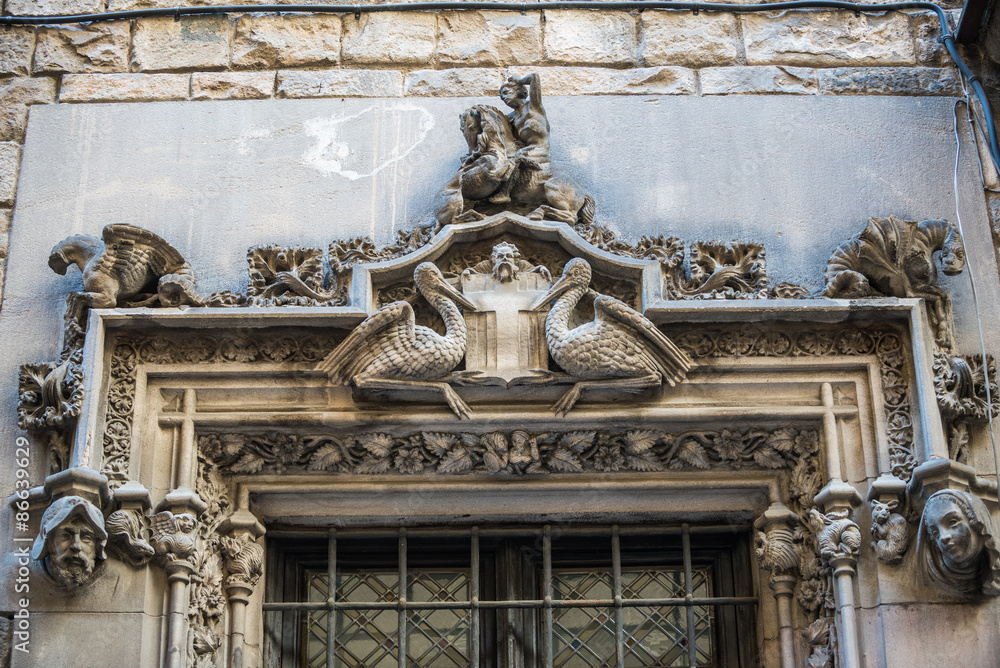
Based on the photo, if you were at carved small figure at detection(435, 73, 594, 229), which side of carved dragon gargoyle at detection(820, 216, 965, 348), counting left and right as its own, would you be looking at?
back

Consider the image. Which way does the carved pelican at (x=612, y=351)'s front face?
to the viewer's left

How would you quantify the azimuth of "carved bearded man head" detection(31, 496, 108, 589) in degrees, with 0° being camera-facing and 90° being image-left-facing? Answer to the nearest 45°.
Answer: approximately 0°

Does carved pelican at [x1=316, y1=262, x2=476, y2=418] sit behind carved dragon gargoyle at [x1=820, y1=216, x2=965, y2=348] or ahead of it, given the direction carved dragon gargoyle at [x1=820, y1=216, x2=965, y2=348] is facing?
behind

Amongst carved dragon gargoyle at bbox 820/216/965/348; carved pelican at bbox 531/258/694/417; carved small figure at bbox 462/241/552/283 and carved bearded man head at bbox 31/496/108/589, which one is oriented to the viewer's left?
the carved pelican

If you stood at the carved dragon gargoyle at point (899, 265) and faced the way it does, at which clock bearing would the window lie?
The window is roughly at 6 o'clock from the carved dragon gargoyle.

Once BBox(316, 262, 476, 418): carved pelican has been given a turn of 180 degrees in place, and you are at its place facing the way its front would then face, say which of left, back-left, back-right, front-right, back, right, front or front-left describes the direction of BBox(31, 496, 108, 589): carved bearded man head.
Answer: front

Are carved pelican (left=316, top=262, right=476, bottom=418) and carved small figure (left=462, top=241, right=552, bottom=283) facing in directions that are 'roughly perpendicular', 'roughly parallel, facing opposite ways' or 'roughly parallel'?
roughly perpendicular

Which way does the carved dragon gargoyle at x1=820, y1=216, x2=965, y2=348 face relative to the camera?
to the viewer's right

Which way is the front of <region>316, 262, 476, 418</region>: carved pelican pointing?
to the viewer's right

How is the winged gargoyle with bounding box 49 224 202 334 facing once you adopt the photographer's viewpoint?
facing to the left of the viewer

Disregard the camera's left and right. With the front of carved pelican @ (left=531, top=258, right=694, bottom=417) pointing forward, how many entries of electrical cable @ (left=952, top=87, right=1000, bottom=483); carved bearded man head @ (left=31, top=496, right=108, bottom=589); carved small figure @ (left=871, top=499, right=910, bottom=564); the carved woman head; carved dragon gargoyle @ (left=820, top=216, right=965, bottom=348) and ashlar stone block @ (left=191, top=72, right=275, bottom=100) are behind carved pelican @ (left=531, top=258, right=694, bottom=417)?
4

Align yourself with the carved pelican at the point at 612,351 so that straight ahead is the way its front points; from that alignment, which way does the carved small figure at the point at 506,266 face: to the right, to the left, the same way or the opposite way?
to the left
